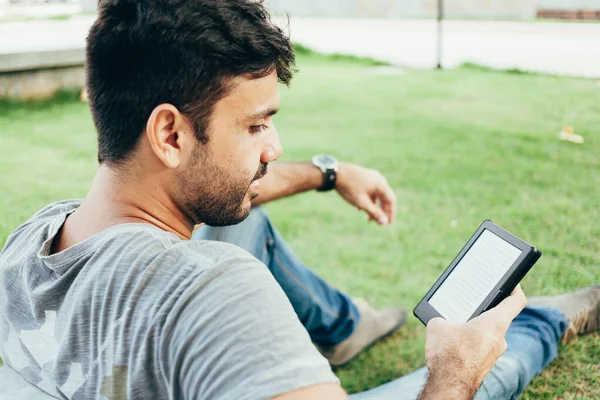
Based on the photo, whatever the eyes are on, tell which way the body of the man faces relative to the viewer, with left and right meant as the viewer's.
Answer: facing away from the viewer and to the right of the viewer

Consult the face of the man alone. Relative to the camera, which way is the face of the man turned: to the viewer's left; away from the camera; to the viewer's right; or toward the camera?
to the viewer's right
